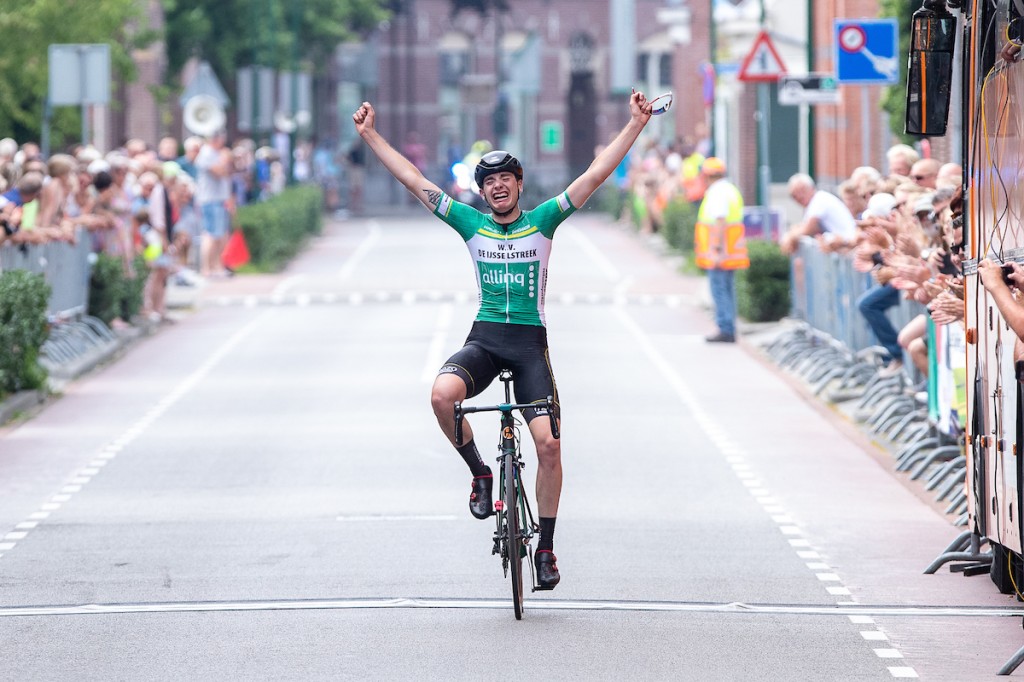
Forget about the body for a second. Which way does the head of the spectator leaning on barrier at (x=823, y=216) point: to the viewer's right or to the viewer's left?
to the viewer's left

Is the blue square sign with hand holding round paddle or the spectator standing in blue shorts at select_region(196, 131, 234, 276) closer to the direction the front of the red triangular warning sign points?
the blue square sign with hand holding round paddle

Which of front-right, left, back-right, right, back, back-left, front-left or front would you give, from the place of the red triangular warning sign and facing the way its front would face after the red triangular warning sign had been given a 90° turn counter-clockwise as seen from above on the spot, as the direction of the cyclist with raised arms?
right

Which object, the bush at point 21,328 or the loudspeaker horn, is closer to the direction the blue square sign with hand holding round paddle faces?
the bush

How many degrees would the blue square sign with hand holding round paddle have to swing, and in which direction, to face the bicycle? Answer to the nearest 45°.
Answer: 0° — it already faces it

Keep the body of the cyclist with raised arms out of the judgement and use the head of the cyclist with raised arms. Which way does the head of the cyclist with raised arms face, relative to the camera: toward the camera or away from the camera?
toward the camera

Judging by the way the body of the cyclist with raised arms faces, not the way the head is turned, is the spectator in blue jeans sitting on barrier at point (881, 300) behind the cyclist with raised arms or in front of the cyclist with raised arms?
behind

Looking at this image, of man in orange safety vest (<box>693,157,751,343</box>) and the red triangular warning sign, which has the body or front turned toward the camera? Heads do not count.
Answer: the red triangular warning sign

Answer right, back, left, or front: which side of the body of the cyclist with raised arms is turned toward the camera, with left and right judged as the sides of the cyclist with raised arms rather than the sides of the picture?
front

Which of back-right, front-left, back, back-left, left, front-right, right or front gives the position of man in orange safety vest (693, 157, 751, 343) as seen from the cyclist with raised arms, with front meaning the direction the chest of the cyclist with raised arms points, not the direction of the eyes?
back

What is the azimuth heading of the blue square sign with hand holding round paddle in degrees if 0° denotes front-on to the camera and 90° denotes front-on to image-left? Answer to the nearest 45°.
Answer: approximately 0°

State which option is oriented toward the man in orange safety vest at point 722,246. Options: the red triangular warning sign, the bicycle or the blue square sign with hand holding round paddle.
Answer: the red triangular warning sign

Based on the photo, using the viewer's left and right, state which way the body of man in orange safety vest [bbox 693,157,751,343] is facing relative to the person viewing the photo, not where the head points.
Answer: facing to the left of the viewer
